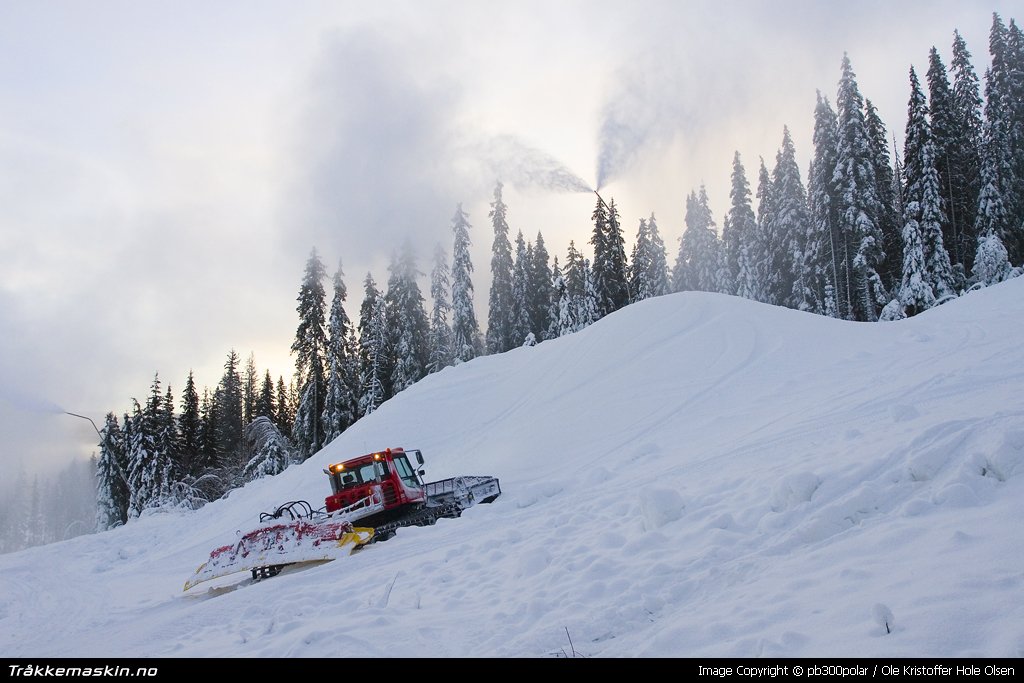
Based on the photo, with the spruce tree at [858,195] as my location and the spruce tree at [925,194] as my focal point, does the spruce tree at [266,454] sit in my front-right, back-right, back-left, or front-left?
back-right

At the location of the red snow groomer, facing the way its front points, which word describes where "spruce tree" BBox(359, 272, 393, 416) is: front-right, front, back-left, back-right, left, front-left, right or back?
back-right

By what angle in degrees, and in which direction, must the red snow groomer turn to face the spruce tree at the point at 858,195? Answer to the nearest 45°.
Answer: approximately 180°

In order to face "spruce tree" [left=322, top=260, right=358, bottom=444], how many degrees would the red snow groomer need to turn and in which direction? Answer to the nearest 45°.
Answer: approximately 135° to its right

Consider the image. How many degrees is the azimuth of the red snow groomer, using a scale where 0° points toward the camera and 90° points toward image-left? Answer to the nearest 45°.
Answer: approximately 45°

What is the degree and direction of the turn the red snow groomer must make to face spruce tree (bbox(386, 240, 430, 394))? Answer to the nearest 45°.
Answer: approximately 135° to its right

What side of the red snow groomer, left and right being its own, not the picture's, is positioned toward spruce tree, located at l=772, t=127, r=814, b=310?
back
